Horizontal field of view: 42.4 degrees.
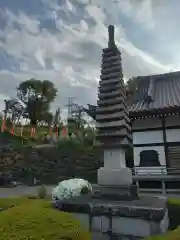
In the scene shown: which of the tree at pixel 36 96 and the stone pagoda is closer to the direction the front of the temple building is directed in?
the stone pagoda

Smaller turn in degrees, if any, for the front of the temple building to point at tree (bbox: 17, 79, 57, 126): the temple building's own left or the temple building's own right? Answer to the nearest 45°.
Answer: approximately 135° to the temple building's own right

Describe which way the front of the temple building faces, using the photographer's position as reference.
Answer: facing the viewer

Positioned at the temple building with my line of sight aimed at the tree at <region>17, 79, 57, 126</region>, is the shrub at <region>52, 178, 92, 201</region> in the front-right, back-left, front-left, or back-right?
back-left

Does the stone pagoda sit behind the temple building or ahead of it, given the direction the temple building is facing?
ahead

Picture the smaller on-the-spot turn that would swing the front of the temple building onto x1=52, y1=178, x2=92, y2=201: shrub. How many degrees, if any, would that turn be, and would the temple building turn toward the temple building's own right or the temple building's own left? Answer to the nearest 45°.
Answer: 0° — it already faces it

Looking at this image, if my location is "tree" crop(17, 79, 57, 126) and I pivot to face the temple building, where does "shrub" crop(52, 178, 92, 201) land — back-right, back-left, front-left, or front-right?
front-right
